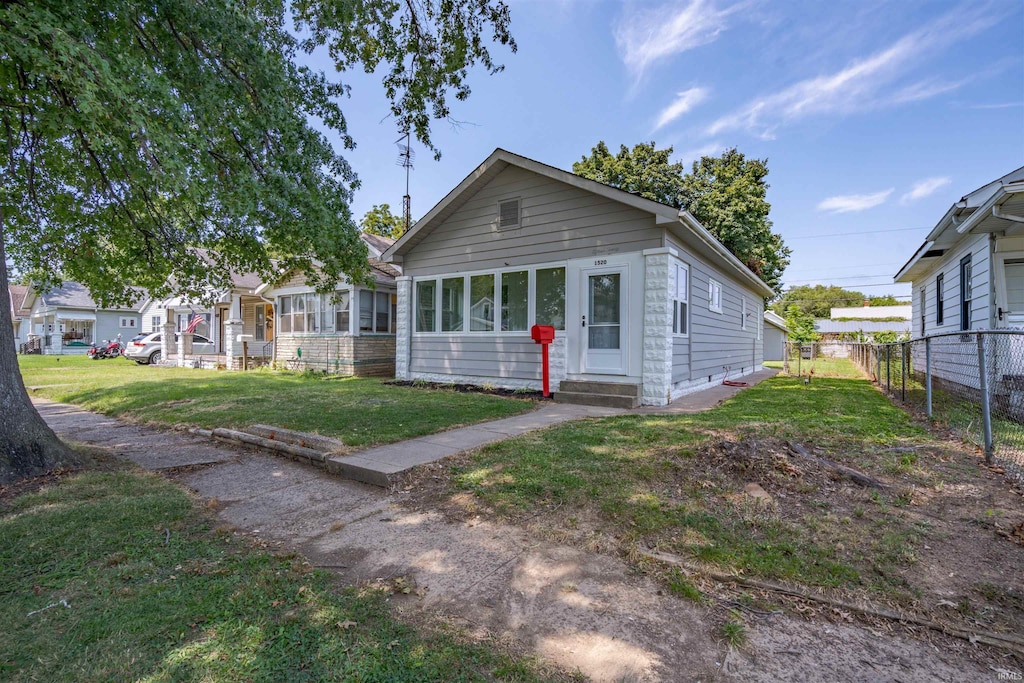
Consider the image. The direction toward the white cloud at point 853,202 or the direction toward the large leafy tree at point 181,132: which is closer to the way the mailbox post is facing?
the large leafy tree

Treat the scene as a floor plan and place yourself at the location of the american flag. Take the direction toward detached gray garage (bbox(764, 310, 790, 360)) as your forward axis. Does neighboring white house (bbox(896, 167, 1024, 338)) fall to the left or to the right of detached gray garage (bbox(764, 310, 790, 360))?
right

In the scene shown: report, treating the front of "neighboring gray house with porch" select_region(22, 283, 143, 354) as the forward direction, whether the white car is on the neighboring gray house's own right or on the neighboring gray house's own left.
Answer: on the neighboring gray house's own left

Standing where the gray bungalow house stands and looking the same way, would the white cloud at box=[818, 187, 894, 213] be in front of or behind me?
behind

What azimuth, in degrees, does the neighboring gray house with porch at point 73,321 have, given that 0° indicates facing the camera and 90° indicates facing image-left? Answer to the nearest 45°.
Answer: approximately 45°

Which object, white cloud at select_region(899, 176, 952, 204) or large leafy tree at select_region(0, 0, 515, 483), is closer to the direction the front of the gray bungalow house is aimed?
the large leafy tree

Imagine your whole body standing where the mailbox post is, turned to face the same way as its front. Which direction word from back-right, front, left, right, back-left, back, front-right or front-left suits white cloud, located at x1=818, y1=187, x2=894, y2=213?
back

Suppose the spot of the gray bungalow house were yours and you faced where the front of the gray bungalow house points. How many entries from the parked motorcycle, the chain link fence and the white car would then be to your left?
1

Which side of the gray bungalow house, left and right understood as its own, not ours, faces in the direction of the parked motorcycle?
right

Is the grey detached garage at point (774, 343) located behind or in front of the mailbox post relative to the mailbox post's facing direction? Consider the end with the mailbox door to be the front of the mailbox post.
behind

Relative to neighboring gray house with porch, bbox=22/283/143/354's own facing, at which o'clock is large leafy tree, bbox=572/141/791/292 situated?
The large leafy tree is roughly at 9 o'clock from the neighboring gray house with porch.

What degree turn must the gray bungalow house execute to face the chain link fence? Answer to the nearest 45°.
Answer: approximately 90° to its left

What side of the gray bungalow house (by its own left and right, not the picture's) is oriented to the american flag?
right
